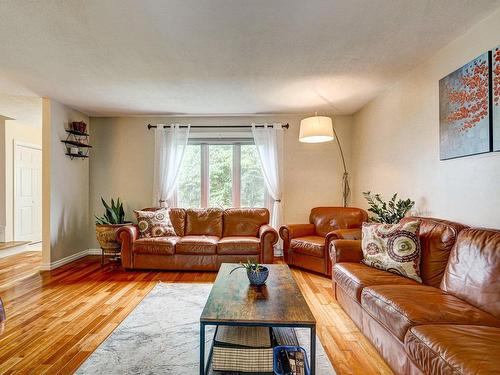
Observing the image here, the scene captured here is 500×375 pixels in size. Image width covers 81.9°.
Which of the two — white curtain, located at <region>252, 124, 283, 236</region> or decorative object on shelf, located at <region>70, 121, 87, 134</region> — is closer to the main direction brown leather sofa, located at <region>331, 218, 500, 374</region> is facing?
the decorative object on shelf

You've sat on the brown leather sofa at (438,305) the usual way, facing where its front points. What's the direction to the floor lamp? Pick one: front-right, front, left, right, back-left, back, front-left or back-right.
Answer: right

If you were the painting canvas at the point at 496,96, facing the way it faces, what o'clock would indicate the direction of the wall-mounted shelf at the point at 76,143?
The wall-mounted shelf is roughly at 1 o'clock from the painting canvas.

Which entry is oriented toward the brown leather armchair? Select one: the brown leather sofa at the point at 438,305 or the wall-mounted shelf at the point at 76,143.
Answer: the wall-mounted shelf

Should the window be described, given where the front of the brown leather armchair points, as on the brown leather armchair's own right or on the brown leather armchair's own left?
on the brown leather armchair's own right

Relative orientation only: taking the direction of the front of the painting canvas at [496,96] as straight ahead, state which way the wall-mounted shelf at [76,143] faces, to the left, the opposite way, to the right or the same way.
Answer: the opposite way

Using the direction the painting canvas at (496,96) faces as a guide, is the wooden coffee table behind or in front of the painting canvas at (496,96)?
in front

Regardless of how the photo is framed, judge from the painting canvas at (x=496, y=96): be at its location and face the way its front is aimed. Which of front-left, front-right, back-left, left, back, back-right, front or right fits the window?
front-right

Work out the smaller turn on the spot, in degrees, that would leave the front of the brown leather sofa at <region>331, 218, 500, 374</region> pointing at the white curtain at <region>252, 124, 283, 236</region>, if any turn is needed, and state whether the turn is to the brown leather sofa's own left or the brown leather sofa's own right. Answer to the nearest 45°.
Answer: approximately 90° to the brown leather sofa's own right

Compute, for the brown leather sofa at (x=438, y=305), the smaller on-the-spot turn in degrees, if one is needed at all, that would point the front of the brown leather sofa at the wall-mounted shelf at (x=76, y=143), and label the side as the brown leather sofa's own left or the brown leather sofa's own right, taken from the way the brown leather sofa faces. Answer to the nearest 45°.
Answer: approximately 45° to the brown leather sofa's own right

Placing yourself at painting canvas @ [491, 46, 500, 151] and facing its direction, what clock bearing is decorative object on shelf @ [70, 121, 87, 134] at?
The decorative object on shelf is roughly at 1 o'clock from the painting canvas.

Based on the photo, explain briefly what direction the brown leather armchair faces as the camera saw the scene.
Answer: facing the viewer and to the left of the viewer

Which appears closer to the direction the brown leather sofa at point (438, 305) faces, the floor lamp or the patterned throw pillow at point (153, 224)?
the patterned throw pillow

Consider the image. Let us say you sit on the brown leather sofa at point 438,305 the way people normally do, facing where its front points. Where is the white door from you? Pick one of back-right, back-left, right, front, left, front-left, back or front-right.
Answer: front-right
